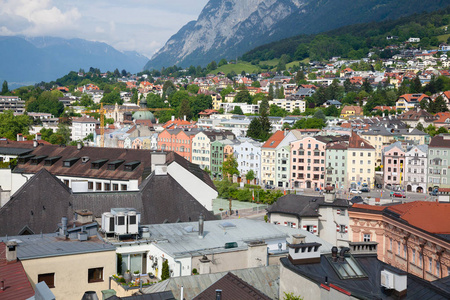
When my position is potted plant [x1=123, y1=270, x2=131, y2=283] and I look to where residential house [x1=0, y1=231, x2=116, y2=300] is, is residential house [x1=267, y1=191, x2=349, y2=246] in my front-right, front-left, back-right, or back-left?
back-right

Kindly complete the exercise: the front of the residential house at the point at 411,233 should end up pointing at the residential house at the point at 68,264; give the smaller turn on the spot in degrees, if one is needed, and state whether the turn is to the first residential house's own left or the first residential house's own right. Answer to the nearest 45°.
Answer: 0° — it already faces it

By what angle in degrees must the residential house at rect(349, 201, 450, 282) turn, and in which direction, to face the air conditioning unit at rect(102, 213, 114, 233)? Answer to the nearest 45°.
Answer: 0° — it already faces it

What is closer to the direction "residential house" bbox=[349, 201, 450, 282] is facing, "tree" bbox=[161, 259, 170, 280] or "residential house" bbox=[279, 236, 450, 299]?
the tree

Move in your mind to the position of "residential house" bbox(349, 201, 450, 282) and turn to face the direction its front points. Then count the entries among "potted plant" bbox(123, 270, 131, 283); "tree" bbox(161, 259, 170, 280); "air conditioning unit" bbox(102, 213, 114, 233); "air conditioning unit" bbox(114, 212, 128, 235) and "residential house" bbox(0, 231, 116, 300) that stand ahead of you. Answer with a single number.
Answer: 5

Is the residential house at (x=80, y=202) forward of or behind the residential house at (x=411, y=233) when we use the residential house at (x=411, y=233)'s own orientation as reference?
forward

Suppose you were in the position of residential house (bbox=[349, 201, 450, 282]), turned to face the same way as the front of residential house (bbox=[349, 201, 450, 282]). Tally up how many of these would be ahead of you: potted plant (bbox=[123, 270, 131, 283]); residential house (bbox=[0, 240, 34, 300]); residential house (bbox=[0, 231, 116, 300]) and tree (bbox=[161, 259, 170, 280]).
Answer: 4

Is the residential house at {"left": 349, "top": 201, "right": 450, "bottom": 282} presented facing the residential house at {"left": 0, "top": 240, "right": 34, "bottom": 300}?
yes

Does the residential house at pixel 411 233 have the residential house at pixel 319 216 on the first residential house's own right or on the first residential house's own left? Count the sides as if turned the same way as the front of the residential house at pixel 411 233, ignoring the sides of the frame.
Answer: on the first residential house's own right

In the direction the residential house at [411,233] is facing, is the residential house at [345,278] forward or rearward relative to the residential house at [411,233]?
forward

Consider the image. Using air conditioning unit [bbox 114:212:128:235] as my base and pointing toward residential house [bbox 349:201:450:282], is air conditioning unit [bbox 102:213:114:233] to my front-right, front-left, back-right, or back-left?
back-left

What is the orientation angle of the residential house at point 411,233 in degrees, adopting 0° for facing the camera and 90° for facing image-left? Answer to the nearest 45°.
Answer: approximately 45°
